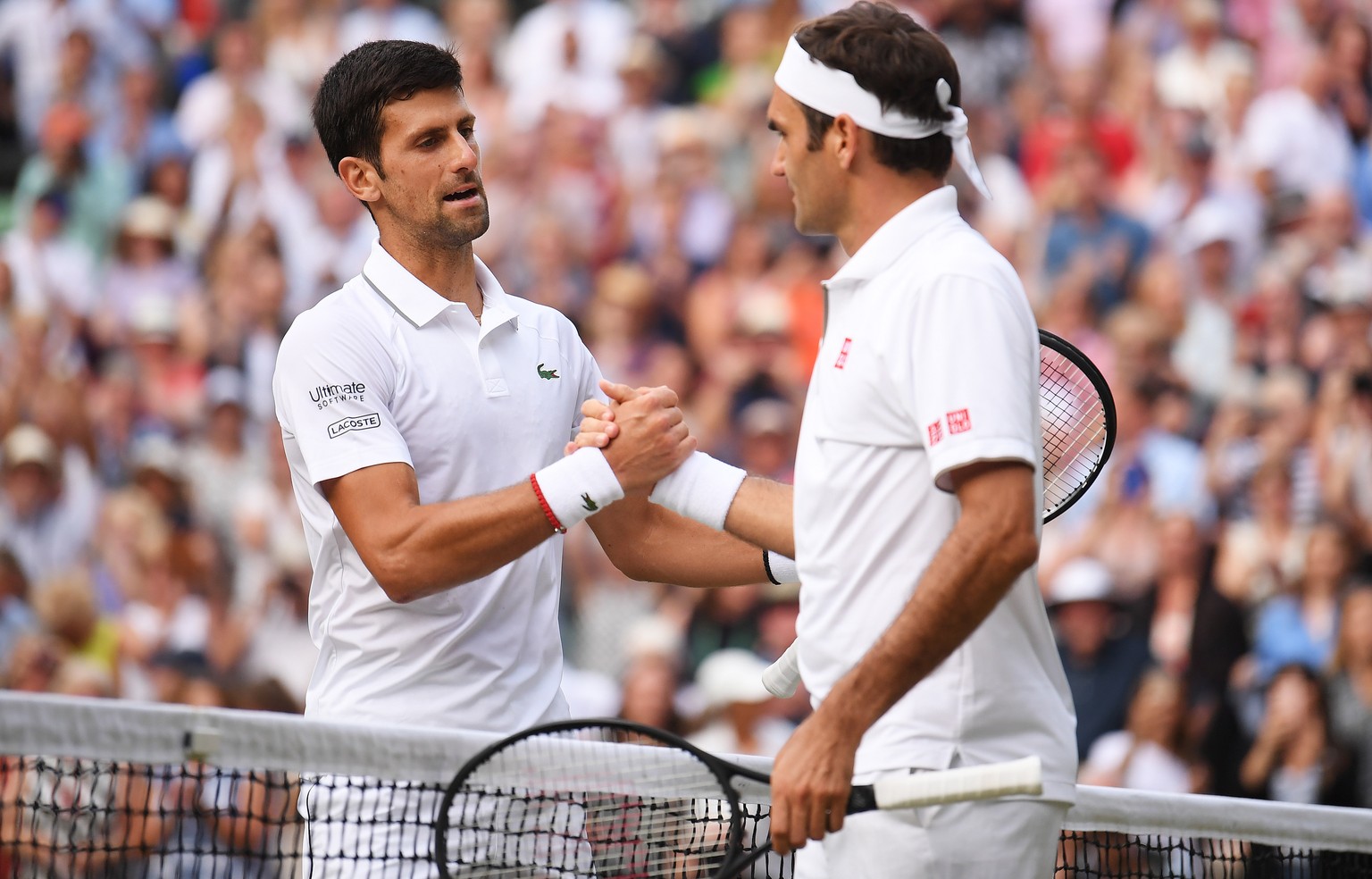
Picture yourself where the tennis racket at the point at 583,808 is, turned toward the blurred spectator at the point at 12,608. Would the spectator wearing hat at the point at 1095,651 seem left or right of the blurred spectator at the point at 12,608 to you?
right

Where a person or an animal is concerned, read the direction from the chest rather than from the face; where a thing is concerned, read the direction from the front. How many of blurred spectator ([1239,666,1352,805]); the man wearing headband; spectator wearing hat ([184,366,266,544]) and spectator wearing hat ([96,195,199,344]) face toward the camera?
3

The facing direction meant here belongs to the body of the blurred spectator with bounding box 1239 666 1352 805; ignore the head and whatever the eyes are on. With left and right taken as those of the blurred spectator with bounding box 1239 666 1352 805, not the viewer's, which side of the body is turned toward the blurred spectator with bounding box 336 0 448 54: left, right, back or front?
back

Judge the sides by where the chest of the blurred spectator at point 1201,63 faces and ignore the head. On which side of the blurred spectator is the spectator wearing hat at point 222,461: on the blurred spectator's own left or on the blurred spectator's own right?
on the blurred spectator's own right

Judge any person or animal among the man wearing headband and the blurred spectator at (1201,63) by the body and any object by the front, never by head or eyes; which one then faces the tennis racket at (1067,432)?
the blurred spectator

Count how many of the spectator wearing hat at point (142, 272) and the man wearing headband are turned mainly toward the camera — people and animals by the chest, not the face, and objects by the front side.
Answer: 1

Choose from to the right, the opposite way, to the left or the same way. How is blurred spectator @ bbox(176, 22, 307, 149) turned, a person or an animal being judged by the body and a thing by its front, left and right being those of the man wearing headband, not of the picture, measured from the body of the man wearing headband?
to the left

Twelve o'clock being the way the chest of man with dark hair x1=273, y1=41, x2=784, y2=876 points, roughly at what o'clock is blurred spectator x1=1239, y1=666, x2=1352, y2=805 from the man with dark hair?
The blurred spectator is roughly at 9 o'clock from the man with dark hair.

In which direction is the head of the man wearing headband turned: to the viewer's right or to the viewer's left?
to the viewer's left

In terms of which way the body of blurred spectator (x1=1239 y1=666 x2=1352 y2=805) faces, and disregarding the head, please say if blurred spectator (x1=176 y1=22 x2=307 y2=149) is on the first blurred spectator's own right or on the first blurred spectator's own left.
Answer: on the first blurred spectator's own right
